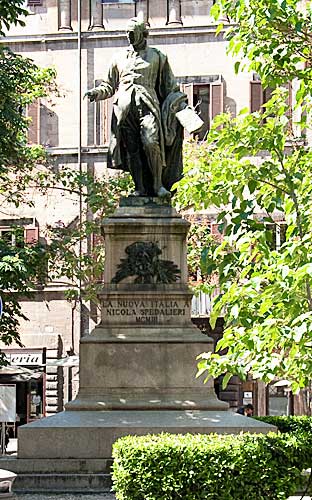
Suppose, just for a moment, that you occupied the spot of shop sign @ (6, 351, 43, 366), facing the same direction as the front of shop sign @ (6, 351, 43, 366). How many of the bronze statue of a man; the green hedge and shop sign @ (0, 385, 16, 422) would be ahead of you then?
3

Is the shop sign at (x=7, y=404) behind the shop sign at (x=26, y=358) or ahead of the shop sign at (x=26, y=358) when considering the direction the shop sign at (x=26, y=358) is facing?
ahead

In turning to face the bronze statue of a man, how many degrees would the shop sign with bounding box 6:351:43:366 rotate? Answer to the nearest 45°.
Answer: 0° — it already faces it

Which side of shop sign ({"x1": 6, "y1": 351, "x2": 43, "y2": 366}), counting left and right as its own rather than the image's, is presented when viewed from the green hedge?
front

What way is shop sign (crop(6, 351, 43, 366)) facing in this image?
toward the camera
